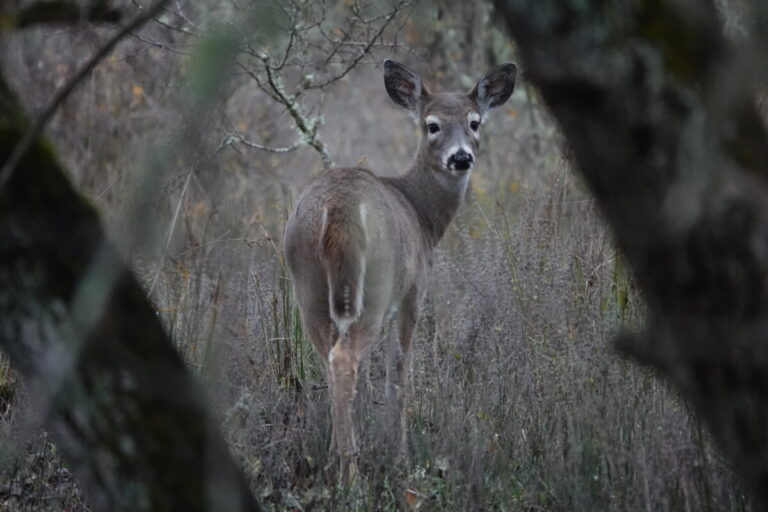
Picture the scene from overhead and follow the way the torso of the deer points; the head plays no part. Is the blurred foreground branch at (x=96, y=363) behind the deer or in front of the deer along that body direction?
behind

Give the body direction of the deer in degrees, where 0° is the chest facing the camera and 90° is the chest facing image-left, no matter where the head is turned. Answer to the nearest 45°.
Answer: approximately 225°
